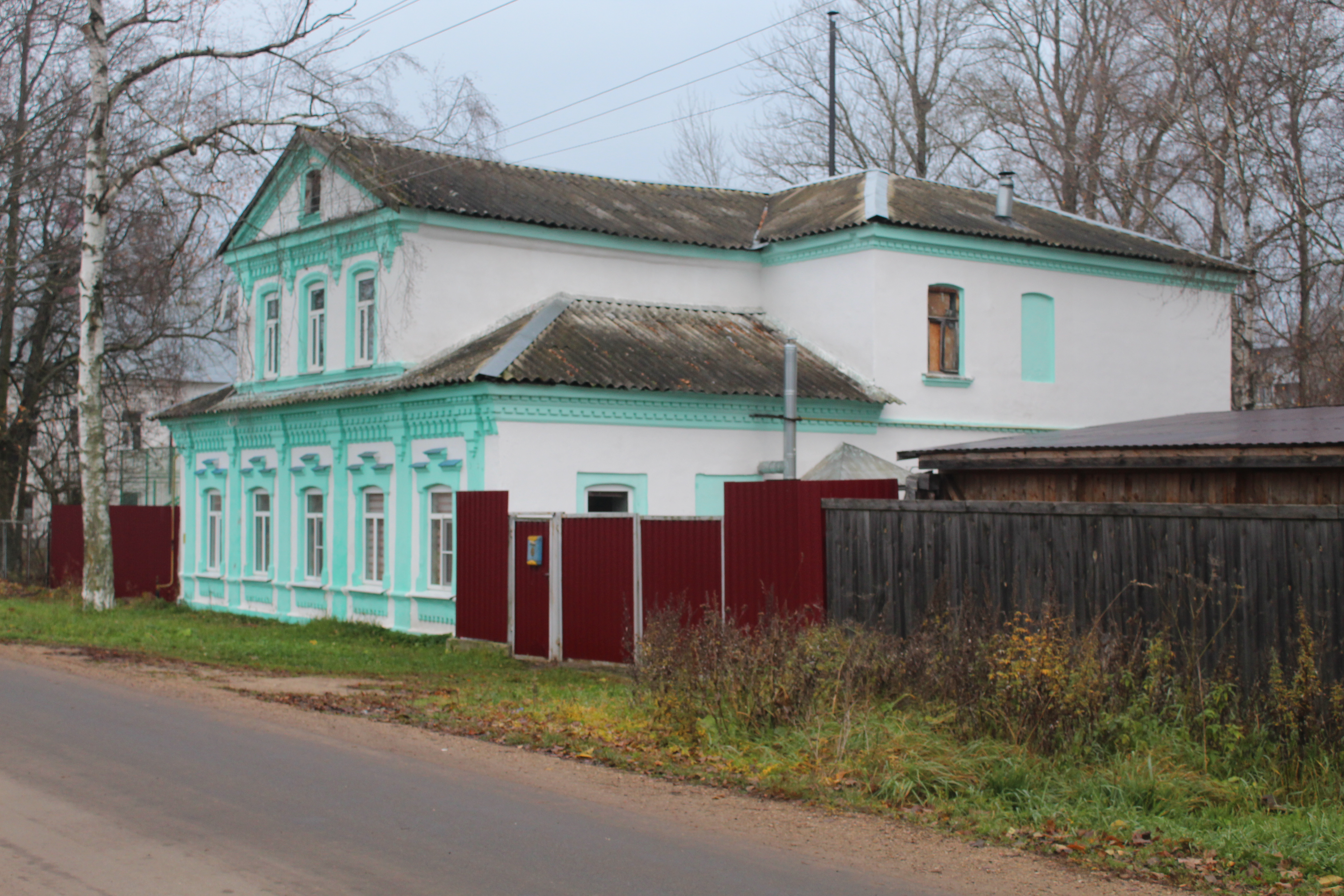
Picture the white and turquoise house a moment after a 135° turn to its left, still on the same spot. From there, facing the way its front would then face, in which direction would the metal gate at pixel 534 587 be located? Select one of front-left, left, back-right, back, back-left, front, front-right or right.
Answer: right

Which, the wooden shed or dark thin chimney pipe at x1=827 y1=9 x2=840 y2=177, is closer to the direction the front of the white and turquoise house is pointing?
the wooden shed

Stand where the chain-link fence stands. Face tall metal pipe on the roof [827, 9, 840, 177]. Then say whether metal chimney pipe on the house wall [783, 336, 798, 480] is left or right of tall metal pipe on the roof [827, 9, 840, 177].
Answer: right

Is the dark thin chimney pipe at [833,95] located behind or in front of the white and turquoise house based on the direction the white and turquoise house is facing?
behind

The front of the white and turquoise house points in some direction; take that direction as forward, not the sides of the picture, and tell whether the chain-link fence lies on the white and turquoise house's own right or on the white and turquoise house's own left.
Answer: on the white and turquoise house's own right

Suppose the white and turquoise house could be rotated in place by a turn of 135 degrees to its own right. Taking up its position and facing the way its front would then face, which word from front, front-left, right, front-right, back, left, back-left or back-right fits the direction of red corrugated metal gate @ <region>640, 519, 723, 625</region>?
back

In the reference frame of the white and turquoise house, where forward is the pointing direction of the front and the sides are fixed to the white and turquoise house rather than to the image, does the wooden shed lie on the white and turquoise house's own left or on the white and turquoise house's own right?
on the white and turquoise house's own left

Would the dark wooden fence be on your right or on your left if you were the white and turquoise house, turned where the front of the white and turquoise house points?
on your left

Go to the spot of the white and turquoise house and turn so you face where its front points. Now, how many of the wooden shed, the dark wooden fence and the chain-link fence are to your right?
1

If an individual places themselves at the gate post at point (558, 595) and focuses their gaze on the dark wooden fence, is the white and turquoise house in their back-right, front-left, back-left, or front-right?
back-left
